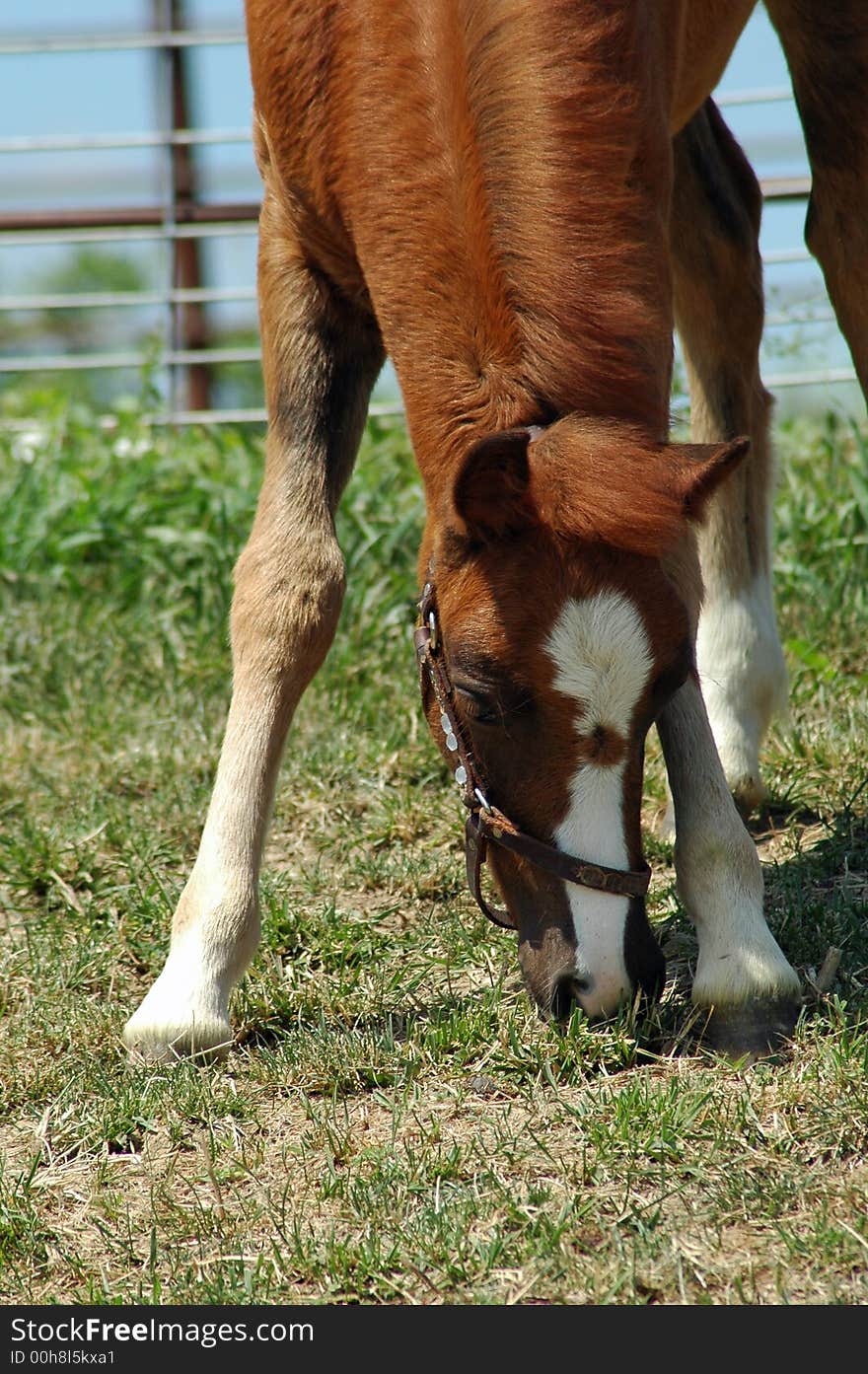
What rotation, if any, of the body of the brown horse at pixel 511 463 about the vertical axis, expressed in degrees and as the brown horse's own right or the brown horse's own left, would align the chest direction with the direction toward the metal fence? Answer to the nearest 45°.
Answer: approximately 135° to the brown horse's own right

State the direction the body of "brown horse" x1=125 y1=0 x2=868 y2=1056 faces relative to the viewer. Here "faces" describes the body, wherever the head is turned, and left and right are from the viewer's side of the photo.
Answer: facing the viewer and to the left of the viewer
